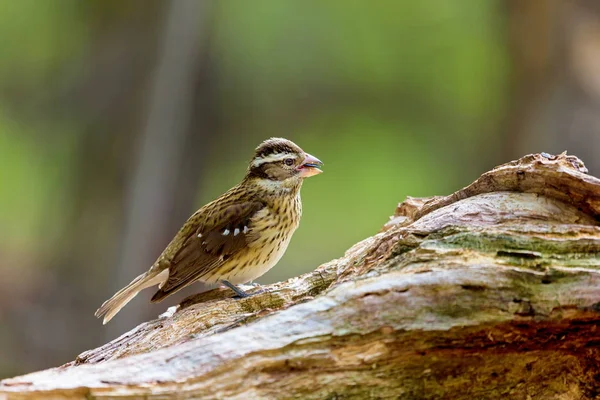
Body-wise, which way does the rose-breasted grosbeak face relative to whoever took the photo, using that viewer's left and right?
facing to the right of the viewer
